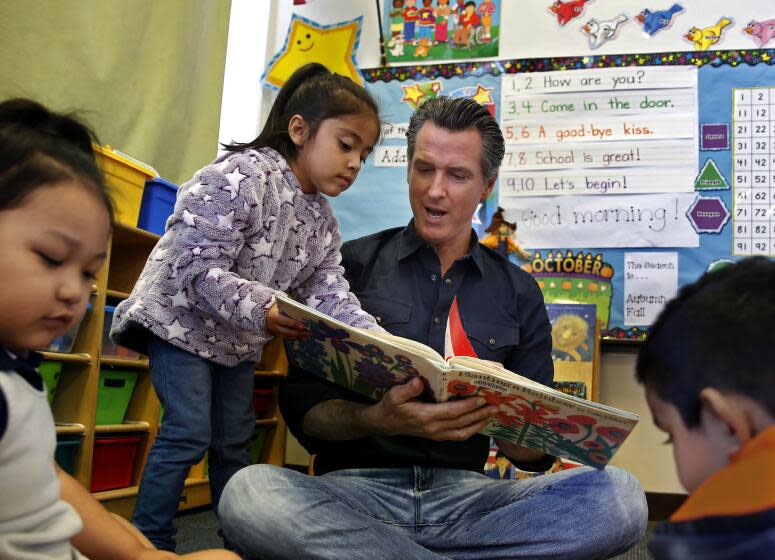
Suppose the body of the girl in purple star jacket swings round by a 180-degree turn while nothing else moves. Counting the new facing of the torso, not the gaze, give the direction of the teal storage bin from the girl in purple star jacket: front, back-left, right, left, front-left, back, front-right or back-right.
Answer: front

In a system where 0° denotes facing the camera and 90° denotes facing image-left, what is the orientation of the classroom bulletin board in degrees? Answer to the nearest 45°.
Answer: approximately 0°

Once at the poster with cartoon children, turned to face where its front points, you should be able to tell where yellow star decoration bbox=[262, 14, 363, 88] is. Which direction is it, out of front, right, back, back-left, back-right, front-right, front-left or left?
right

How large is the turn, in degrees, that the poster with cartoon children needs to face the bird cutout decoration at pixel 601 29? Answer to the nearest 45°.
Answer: approximately 90° to its left
